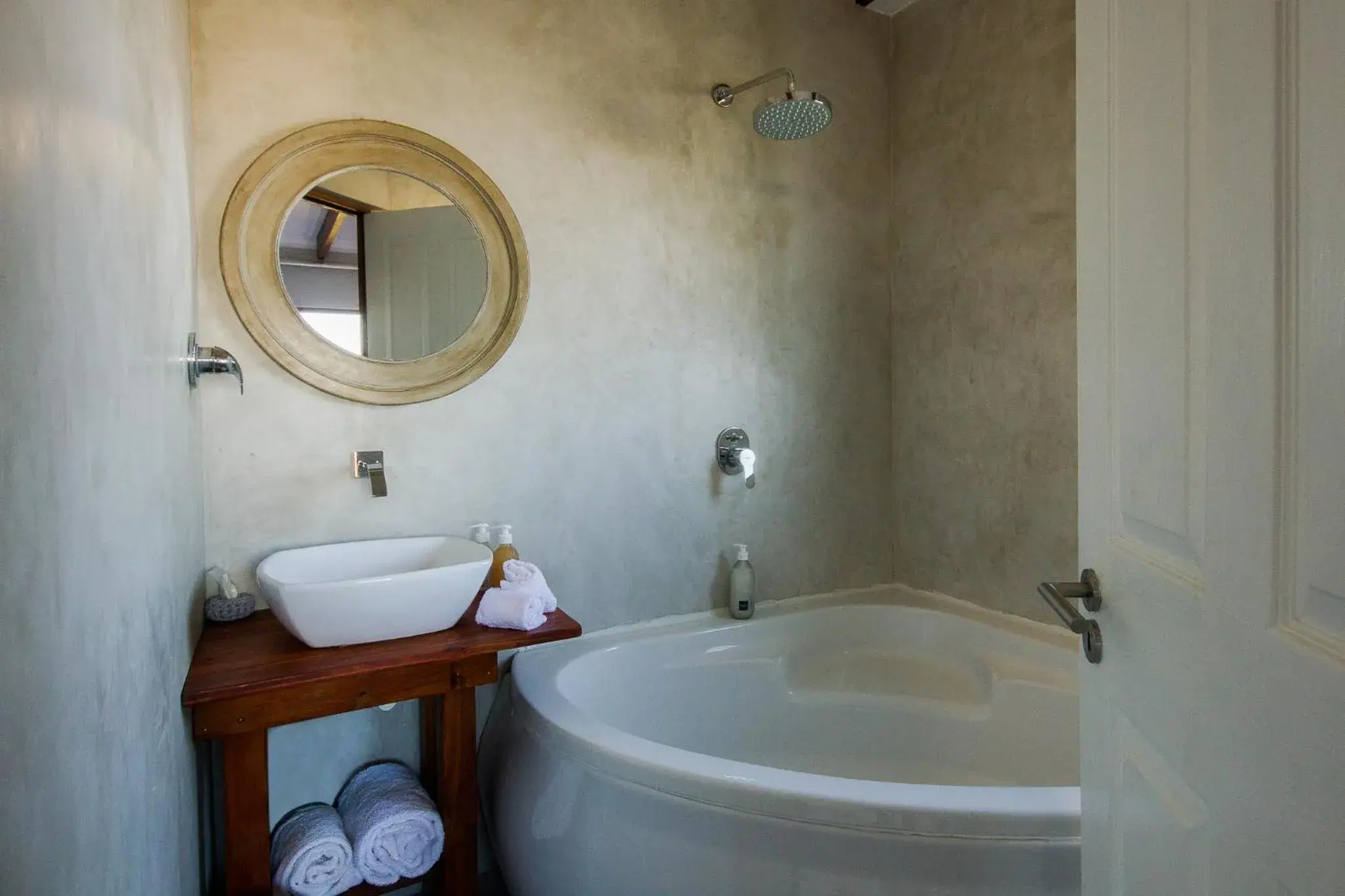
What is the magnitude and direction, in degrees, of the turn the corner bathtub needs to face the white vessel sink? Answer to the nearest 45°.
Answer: approximately 45° to its right

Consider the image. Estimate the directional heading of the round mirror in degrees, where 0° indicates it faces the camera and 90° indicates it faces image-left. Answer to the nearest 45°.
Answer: approximately 0°

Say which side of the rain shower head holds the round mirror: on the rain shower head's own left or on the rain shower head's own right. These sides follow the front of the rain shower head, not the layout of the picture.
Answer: on the rain shower head's own right

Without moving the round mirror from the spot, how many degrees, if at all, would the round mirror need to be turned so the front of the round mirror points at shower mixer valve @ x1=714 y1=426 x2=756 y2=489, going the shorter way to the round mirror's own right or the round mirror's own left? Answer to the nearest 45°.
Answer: approximately 90° to the round mirror's own left

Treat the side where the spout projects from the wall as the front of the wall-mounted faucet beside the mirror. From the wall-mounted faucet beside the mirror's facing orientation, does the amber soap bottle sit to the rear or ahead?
ahead
